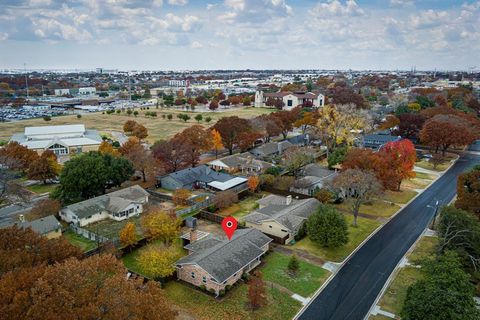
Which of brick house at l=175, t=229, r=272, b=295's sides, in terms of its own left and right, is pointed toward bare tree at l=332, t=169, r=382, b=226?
left

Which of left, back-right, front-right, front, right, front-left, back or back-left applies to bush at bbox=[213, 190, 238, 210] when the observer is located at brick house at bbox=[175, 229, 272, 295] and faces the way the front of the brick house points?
back-left

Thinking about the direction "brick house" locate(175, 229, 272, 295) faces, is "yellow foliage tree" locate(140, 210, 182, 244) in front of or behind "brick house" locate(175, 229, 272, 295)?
behind

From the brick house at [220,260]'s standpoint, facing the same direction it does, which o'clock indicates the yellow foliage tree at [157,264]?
The yellow foliage tree is roughly at 4 o'clock from the brick house.

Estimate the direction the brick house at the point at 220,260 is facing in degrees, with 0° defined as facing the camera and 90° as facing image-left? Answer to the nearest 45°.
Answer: approximately 315°

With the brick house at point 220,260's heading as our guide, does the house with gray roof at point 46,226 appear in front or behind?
behind

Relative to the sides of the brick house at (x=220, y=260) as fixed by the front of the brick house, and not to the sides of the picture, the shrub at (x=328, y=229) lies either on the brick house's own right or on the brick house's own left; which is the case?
on the brick house's own left

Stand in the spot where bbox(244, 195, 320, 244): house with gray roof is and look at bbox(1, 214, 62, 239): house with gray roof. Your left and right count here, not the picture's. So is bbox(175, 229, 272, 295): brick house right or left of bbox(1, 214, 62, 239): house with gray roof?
left
